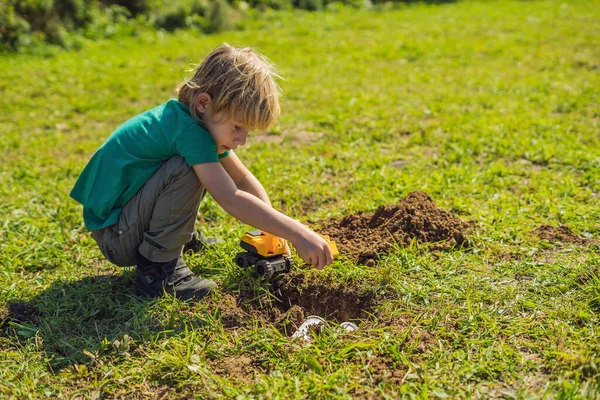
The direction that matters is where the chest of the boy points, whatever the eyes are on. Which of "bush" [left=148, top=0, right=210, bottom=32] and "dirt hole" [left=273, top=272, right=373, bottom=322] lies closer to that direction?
the dirt hole

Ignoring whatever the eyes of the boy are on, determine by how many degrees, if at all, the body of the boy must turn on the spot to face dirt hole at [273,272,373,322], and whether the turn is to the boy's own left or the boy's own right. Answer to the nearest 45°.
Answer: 0° — they already face it

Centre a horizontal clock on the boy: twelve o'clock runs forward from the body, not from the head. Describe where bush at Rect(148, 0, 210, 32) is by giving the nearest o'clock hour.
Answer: The bush is roughly at 9 o'clock from the boy.

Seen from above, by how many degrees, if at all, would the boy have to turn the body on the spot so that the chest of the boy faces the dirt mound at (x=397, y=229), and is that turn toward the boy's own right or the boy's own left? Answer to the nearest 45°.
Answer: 0° — they already face it

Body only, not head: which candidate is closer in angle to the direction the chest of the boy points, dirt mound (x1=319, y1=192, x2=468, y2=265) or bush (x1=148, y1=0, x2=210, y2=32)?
the dirt mound

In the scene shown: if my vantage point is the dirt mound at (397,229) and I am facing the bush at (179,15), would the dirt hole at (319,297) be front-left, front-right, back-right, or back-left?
back-left

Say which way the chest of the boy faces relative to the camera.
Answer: to the viewer's right

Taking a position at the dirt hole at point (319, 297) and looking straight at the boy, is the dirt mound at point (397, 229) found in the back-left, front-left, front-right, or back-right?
back-right
